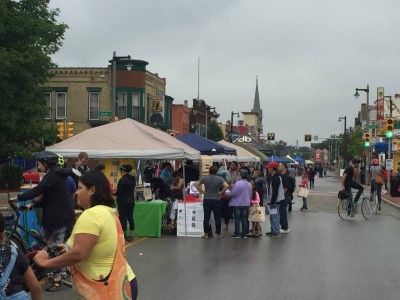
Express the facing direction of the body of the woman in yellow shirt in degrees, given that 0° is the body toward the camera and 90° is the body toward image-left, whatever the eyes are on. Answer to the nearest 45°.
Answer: approximately 90°
